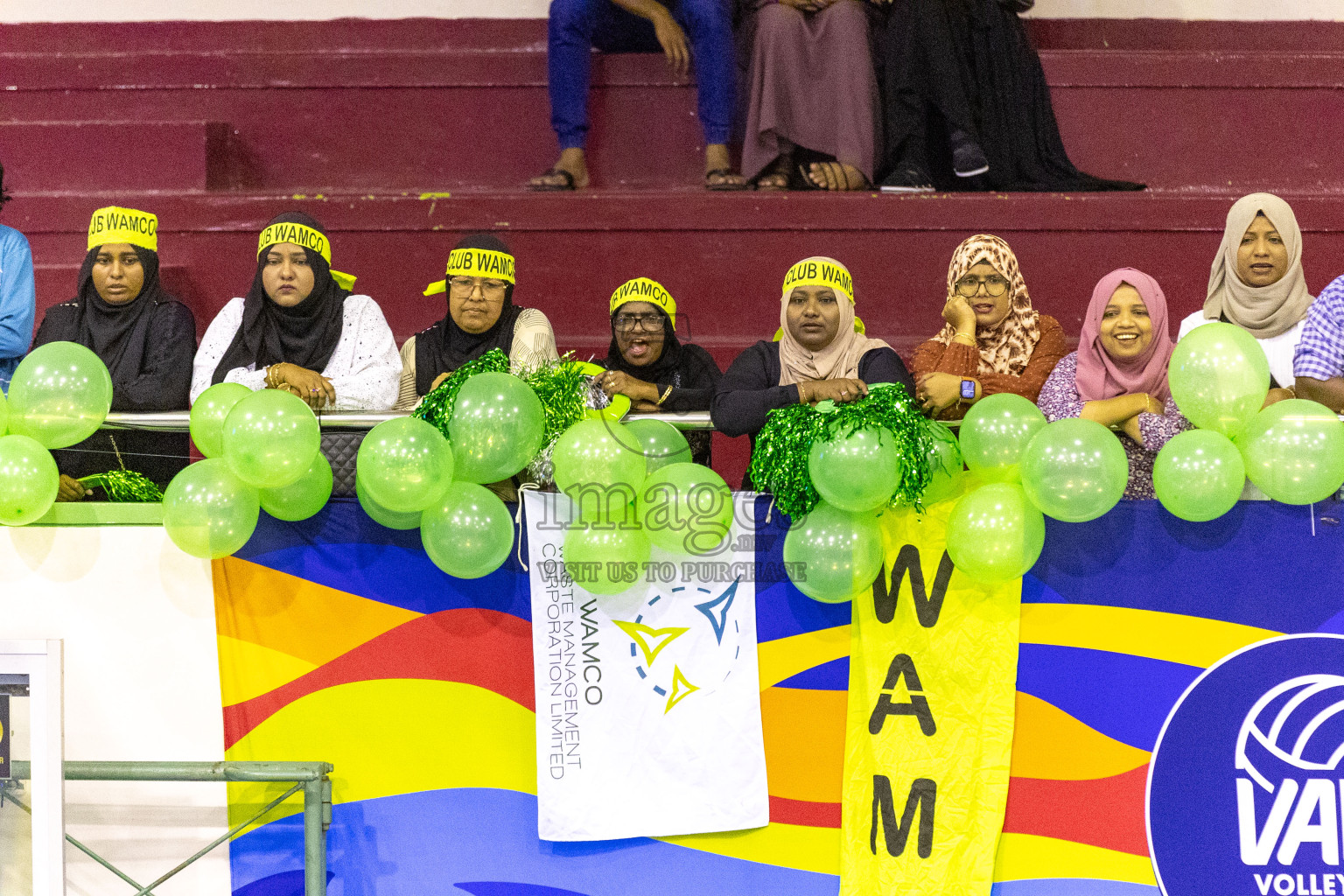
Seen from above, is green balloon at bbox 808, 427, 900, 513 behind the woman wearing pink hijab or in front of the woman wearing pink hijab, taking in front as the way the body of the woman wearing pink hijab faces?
in front

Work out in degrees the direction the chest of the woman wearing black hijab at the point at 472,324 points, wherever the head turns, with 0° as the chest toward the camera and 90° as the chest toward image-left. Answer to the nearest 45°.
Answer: approximately 0°

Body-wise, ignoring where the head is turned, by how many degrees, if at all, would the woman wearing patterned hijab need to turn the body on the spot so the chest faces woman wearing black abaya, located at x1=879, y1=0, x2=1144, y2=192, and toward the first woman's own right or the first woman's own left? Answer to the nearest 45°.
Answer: approximately 180°

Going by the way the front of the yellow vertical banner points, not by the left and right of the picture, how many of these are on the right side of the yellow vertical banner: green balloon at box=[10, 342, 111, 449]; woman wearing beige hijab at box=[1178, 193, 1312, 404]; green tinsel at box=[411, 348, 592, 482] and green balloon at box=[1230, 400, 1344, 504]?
2

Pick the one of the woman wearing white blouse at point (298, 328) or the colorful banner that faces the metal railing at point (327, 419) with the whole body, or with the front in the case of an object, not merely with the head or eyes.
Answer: the woman wearing white blouse

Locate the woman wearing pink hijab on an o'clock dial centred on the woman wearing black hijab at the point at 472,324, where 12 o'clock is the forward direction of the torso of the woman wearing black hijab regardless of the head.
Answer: The woman wearing pink hijab is roughly at 10 o'clock from the woman wearing black hijab.

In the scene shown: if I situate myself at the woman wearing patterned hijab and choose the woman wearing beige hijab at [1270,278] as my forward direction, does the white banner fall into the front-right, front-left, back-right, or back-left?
back-right

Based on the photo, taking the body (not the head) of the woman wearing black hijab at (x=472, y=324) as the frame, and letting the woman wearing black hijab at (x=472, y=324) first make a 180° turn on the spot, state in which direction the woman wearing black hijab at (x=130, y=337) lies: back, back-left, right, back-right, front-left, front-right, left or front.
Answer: left
